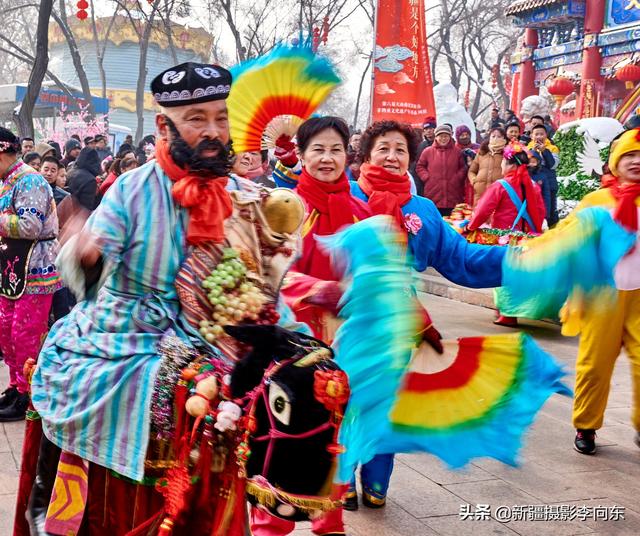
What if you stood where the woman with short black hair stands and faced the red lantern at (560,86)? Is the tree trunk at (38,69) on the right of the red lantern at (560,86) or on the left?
left

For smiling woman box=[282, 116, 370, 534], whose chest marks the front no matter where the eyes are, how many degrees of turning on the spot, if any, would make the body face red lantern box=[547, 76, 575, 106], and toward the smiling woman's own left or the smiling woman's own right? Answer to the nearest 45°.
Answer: approximately 180°

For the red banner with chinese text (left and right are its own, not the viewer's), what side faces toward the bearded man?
front

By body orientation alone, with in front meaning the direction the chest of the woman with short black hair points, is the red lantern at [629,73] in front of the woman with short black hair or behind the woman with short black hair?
behind

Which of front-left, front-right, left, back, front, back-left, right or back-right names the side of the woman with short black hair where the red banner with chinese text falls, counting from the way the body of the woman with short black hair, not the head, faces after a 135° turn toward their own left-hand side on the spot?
front-left

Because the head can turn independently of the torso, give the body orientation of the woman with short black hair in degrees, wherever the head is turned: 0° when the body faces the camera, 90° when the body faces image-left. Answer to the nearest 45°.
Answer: approximately 0°

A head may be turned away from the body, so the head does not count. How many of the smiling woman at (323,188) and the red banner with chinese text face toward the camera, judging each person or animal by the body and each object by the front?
2

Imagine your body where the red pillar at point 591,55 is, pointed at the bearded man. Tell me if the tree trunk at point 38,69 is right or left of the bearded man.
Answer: right

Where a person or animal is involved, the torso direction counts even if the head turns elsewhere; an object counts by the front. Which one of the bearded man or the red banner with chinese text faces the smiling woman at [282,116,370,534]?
the red banner with chinese text

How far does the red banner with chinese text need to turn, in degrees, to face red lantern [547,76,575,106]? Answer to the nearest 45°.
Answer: approximately 135° to its left
